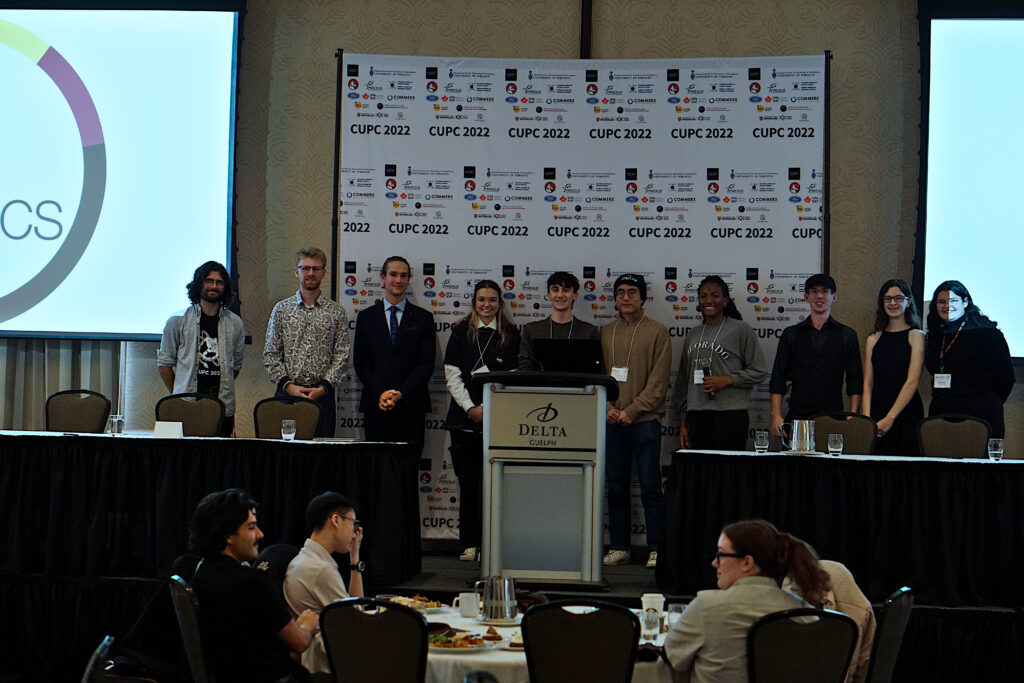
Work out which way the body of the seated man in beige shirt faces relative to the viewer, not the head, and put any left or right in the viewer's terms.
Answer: facing to the right of the viewer

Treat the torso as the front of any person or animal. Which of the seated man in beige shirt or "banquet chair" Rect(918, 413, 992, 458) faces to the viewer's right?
the seated man in beige shirt

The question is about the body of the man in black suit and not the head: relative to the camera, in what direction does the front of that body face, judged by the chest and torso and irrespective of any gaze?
toward the camera

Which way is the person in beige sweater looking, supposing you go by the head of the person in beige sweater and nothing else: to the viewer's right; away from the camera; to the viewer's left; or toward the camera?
toward the camera

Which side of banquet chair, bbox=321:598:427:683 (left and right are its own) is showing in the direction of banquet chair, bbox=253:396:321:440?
front

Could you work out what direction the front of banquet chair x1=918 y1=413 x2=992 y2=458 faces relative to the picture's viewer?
facing the viewer

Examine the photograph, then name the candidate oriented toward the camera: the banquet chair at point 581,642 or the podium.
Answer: the podium

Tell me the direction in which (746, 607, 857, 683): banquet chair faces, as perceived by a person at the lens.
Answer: facing away from the viewer

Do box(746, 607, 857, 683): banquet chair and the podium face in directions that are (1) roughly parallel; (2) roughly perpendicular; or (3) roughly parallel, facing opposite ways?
roughly parallel, facing opposite ways

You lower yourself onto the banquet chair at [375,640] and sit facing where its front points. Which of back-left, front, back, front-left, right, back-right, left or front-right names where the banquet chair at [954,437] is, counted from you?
front-right

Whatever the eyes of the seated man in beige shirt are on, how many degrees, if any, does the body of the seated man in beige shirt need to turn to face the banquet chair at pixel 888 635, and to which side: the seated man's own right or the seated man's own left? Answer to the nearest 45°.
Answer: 0° — they already face it

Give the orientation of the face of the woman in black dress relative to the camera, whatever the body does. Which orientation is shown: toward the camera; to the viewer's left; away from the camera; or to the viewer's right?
toward the camera

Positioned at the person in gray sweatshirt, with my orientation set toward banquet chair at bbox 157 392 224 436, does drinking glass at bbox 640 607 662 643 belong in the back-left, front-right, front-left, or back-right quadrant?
front-left

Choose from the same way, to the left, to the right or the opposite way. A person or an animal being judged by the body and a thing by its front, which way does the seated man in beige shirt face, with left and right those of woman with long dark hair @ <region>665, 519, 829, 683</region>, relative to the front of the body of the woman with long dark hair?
to the right

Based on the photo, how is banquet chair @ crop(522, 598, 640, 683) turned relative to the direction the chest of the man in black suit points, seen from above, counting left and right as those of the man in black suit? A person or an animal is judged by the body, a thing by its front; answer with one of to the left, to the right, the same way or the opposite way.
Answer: the opposite way

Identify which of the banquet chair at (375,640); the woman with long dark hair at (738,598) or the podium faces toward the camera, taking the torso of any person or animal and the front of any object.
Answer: the podium

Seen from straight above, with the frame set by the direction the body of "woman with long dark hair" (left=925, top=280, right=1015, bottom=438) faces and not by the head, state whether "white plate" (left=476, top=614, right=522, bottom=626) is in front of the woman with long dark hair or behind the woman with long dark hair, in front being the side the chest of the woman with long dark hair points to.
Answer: in front

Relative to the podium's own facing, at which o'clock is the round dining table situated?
The round dining table is roughly at 12 o'clock from the podium.

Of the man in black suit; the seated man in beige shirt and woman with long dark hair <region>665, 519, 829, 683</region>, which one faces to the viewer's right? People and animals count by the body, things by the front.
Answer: the seated man in beige shirt

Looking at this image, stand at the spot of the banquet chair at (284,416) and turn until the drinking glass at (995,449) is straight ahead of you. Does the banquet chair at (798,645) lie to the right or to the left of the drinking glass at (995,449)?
right
